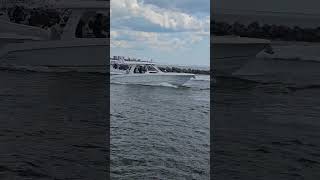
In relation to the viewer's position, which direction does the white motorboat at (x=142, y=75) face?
facing to the right of the viewer
